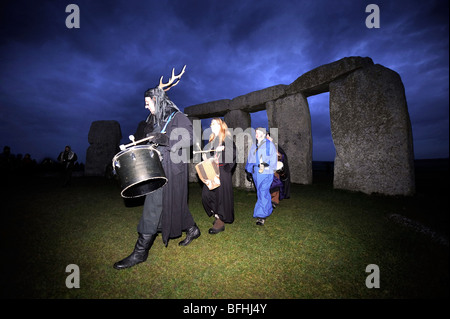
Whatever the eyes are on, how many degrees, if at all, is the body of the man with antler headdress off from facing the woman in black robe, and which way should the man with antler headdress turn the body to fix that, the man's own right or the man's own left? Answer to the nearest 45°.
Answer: approximately 135° to the man's own right

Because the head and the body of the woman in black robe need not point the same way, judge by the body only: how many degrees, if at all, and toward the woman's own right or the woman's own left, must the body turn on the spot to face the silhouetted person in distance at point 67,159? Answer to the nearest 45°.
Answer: approximately 90° to the woman's own right

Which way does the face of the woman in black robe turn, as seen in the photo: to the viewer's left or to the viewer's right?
to the viewer's left

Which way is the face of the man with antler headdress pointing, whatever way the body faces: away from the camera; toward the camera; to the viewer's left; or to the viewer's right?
to the viewer's left

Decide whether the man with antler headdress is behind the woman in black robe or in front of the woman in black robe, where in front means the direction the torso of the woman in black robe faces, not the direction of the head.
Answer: in front

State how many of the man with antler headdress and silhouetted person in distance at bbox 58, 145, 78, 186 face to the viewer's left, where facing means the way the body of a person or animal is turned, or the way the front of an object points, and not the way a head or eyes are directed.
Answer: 1

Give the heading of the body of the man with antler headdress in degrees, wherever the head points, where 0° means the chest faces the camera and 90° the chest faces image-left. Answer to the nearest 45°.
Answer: approximately 90°

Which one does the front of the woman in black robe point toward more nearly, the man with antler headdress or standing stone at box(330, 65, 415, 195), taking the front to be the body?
the man with antler headdress
